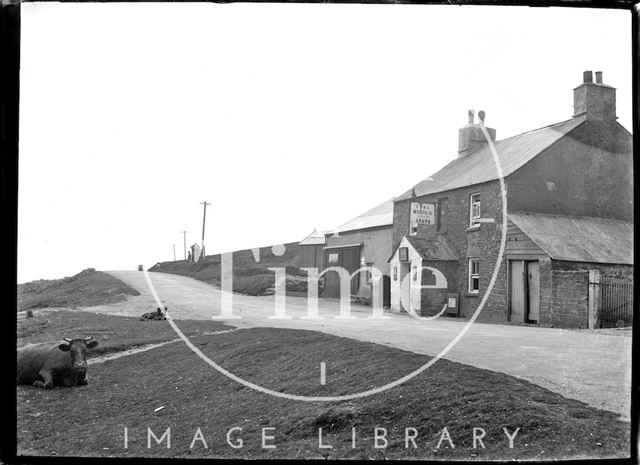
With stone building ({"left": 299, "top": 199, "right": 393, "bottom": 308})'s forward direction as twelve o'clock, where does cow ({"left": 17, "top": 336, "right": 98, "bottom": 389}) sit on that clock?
The cow is roughly at 11 o'clock from the stone building.

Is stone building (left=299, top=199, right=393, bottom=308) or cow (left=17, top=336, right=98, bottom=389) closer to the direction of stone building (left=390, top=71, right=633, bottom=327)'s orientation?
the cow

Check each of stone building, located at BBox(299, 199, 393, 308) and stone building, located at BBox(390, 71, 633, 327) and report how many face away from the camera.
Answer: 0

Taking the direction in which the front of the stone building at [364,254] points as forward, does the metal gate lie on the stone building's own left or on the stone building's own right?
on the stone building's own left

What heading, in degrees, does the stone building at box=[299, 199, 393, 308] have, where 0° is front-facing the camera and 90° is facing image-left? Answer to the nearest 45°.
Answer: approximately 45°

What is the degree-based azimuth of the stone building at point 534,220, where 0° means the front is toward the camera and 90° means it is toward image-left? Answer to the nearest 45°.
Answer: approximately 45°

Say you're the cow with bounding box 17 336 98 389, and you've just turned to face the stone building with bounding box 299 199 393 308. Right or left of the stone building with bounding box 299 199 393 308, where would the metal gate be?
right

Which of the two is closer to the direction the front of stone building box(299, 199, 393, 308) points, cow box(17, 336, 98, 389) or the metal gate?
the cow

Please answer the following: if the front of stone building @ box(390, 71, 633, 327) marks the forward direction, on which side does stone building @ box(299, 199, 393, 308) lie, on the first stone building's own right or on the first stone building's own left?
on the first stone building's own right

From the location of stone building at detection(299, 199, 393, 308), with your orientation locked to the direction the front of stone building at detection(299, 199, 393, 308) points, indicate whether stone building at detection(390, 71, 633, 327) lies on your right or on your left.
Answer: on your left
